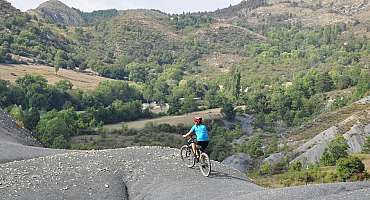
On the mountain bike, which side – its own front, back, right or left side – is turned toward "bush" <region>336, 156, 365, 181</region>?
right

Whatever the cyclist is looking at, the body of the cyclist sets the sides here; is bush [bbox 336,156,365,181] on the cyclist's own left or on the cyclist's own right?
on the cyclist's own right

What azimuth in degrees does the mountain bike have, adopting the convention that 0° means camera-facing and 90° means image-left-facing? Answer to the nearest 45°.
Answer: approximately 135°
